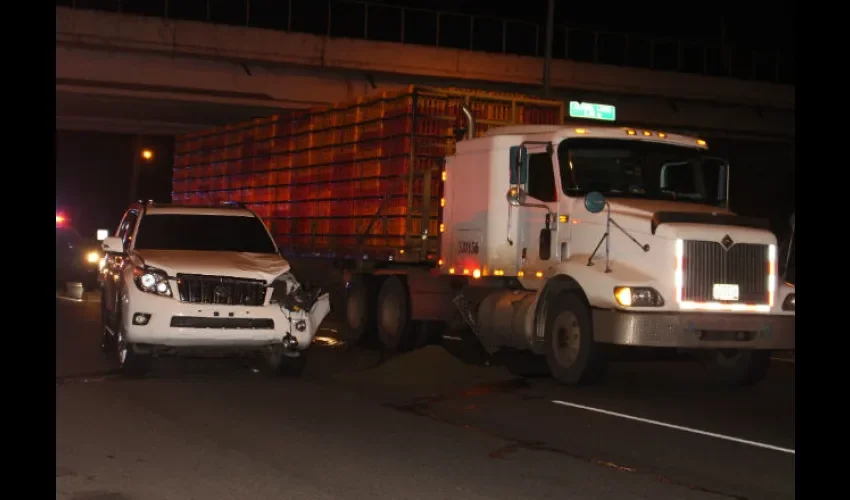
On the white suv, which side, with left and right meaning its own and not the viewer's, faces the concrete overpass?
back

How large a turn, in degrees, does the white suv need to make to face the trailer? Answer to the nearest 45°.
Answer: approximately 135° to its left

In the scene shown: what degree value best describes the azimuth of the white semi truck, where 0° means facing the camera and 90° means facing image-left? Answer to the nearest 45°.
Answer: approximately 315°

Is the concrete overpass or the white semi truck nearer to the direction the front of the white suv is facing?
the white semi truck

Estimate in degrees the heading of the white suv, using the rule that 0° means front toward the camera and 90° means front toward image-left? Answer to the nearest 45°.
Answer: approximately 0°
